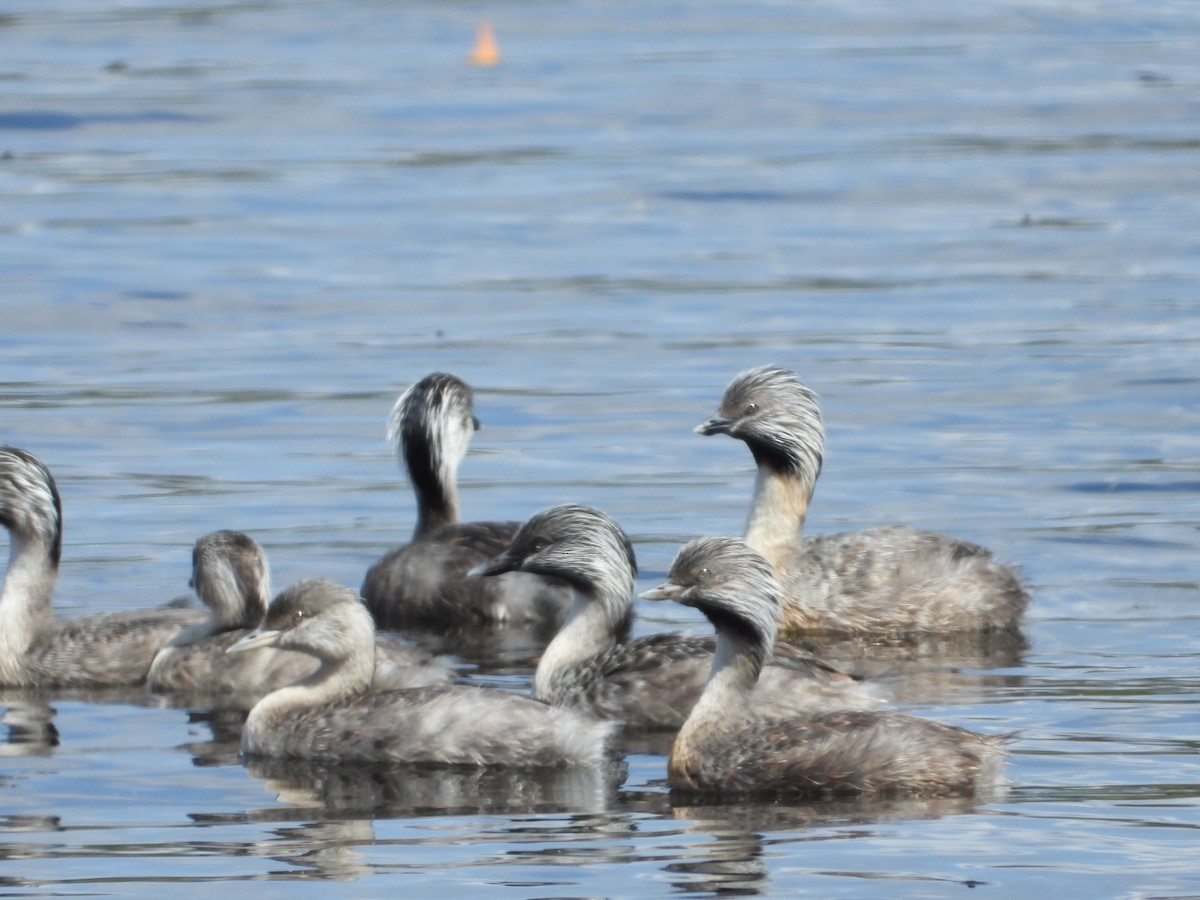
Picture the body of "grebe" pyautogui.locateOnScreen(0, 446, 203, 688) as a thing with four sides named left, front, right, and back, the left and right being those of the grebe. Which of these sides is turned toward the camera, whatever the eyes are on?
left

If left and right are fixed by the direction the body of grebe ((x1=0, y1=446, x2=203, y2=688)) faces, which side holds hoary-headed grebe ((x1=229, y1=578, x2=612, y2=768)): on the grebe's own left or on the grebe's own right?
on the grebe's own left

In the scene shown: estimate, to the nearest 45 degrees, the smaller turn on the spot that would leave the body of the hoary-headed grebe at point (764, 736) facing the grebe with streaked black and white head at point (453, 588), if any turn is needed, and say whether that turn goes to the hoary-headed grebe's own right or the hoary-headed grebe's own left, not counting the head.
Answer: approximately 45° to the hoary-headed grebe's own right

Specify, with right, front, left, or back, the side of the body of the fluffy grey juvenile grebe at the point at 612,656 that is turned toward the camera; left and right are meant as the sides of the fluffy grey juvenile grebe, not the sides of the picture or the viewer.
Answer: left

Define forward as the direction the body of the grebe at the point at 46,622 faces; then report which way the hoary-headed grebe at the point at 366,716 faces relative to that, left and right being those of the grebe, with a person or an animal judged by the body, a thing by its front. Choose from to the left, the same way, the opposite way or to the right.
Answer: the same way

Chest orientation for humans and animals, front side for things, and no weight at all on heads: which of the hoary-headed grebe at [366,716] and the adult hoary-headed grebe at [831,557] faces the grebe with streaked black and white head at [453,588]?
the adult hoary-headed grebe

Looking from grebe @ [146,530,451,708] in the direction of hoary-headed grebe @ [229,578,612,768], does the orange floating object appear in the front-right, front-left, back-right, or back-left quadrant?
back-left

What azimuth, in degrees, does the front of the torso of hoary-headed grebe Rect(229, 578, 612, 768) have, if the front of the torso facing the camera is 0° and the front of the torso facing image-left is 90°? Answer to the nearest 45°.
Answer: approximately 90°

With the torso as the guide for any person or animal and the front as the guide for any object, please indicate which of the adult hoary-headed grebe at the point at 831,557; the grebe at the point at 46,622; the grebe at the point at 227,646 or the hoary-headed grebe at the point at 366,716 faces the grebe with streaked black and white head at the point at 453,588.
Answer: the adult hoary-headed grebe

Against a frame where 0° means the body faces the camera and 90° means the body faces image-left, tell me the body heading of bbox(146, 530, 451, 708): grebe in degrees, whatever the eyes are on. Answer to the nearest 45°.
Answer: approximately 90°

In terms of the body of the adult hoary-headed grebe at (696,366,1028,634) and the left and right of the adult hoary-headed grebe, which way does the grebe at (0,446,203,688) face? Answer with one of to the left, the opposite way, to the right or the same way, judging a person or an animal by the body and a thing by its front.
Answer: the same way

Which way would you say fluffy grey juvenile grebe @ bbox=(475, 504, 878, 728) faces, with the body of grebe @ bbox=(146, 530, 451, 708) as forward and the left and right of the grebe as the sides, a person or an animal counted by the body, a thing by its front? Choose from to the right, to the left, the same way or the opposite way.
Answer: the same way

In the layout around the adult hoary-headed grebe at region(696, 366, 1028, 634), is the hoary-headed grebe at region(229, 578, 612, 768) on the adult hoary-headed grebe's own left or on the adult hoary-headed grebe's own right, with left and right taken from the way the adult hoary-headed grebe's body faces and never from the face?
on the adult hoary-headed grebe's own left

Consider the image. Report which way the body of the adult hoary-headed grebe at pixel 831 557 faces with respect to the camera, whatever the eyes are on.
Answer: to the viewer's left

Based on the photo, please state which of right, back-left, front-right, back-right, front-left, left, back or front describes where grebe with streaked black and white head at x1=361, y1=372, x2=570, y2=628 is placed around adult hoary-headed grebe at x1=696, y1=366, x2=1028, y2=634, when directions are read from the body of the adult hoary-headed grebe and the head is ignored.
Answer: front

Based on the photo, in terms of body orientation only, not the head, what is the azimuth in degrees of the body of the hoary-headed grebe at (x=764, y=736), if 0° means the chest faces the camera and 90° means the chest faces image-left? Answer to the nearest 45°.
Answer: approximately 90°
